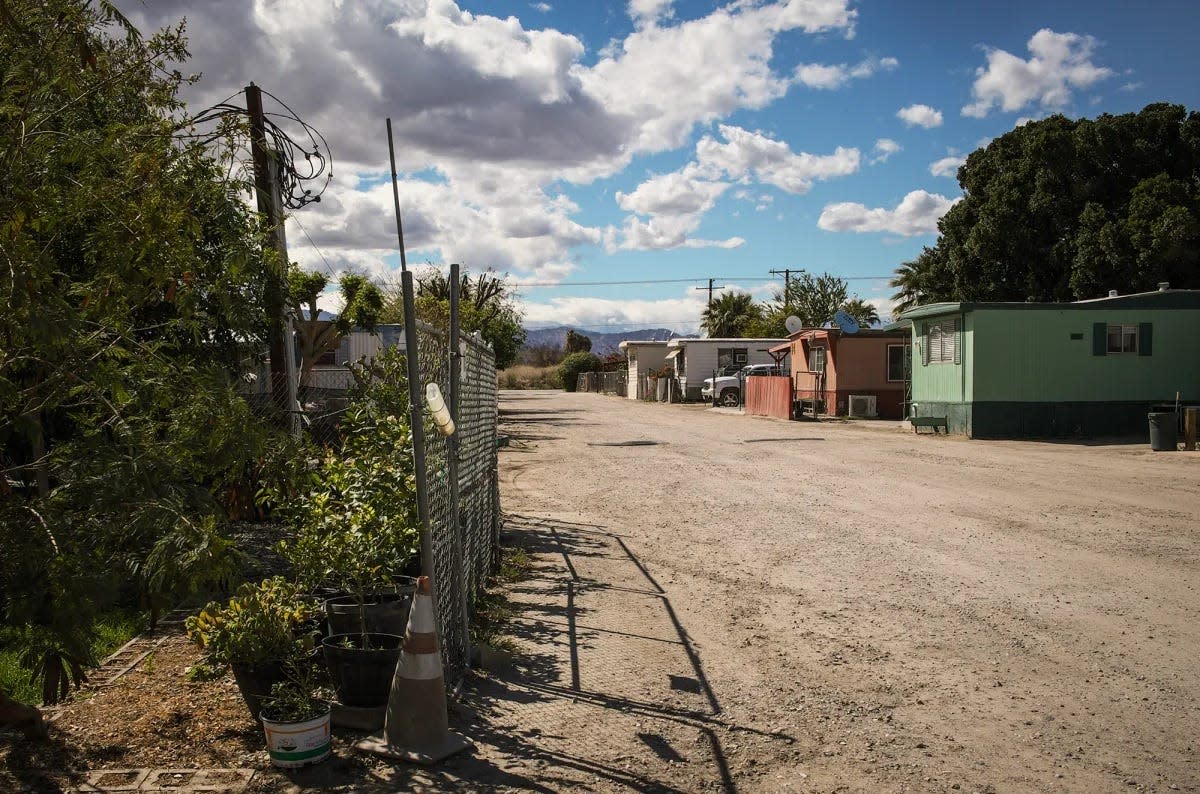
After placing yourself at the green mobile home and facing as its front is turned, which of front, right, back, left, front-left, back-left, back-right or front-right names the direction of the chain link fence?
front-left

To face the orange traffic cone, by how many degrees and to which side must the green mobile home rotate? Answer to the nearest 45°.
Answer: approximately 45° to its left

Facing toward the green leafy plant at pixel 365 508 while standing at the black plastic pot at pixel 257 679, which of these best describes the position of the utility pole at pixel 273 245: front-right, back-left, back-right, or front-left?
front-left

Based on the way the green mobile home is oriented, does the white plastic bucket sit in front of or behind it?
in front

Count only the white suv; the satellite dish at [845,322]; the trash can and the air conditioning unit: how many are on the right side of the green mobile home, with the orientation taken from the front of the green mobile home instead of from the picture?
3

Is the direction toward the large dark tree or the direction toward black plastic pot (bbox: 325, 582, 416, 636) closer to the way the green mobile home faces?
the black plastic pot

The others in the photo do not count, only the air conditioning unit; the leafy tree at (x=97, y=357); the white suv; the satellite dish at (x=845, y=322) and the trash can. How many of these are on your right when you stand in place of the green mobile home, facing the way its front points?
3

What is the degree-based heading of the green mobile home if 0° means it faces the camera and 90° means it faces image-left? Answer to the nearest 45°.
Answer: approximately 45°

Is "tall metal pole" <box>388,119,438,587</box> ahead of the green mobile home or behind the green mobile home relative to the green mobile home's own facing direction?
ahead

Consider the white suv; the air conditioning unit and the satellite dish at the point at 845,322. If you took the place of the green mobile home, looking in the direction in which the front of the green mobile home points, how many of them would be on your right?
3

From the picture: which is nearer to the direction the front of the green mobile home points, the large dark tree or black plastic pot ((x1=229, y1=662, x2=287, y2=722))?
the black plastic pot
